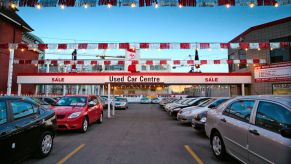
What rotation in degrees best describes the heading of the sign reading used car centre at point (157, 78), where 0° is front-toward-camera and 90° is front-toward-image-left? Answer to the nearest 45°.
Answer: approximately 0°

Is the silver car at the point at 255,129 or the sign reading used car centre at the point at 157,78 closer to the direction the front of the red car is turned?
the silver car

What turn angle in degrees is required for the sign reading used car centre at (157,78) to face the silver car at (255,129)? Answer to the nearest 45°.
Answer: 0° — it already faces it

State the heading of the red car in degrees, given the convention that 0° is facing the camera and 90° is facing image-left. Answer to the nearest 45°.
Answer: approximately 45°

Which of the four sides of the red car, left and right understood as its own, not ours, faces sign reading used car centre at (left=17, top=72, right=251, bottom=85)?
back
